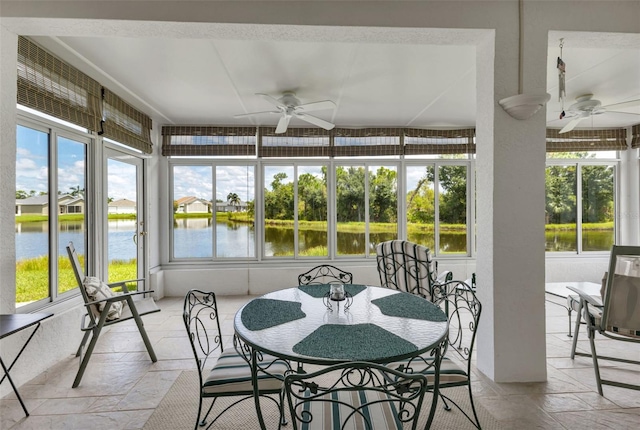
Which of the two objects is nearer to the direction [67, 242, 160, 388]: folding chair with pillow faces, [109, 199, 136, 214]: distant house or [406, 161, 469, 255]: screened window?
the screened window

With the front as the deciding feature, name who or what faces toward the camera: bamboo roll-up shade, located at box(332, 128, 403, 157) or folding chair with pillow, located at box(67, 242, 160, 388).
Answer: the bamboo roll-up shade

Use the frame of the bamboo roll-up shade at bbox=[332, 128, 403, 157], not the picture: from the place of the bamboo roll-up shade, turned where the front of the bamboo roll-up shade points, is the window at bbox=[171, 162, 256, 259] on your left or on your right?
on your right

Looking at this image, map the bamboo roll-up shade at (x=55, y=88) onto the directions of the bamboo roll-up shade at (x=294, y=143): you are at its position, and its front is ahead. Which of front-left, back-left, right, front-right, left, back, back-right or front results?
front-right

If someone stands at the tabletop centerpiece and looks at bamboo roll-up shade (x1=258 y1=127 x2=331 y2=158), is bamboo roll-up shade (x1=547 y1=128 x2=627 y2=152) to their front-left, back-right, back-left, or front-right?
front-right

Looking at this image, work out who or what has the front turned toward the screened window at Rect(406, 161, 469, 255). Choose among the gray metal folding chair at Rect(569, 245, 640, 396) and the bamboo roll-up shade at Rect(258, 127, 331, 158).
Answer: the gray metal folding chair

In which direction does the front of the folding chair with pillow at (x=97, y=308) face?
to the viewer's right

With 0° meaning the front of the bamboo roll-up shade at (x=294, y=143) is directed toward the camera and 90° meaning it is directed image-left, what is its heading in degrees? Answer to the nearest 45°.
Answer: approximately 0°

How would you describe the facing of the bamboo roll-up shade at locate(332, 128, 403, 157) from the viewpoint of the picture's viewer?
facing the viewer

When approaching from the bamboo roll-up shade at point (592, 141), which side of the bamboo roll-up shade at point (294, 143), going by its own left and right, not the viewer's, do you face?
left

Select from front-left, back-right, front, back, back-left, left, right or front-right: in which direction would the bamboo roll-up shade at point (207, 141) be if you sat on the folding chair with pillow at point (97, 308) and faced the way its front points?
front-left

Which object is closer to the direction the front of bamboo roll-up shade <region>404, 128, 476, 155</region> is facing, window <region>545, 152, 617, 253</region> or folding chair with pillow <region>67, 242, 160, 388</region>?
the folding chair with pillow

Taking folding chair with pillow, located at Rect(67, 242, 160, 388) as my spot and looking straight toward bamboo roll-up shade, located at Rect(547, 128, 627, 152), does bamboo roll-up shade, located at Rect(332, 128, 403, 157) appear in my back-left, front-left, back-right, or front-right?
front-left

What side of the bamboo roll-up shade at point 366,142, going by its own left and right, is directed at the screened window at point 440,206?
left

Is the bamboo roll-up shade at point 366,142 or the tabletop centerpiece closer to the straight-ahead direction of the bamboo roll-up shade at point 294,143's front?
the tabletop centerpiece

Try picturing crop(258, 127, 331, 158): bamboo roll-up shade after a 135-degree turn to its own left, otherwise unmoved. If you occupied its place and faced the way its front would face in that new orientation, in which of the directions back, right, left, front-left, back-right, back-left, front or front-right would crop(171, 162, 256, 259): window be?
back-left

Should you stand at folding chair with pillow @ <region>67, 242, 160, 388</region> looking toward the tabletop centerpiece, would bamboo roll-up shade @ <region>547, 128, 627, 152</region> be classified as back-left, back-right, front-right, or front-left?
front-left

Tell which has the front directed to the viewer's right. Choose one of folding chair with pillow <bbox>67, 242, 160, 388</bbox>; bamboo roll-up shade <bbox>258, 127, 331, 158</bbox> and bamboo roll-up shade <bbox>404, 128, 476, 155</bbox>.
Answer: the folding chair with pillow
